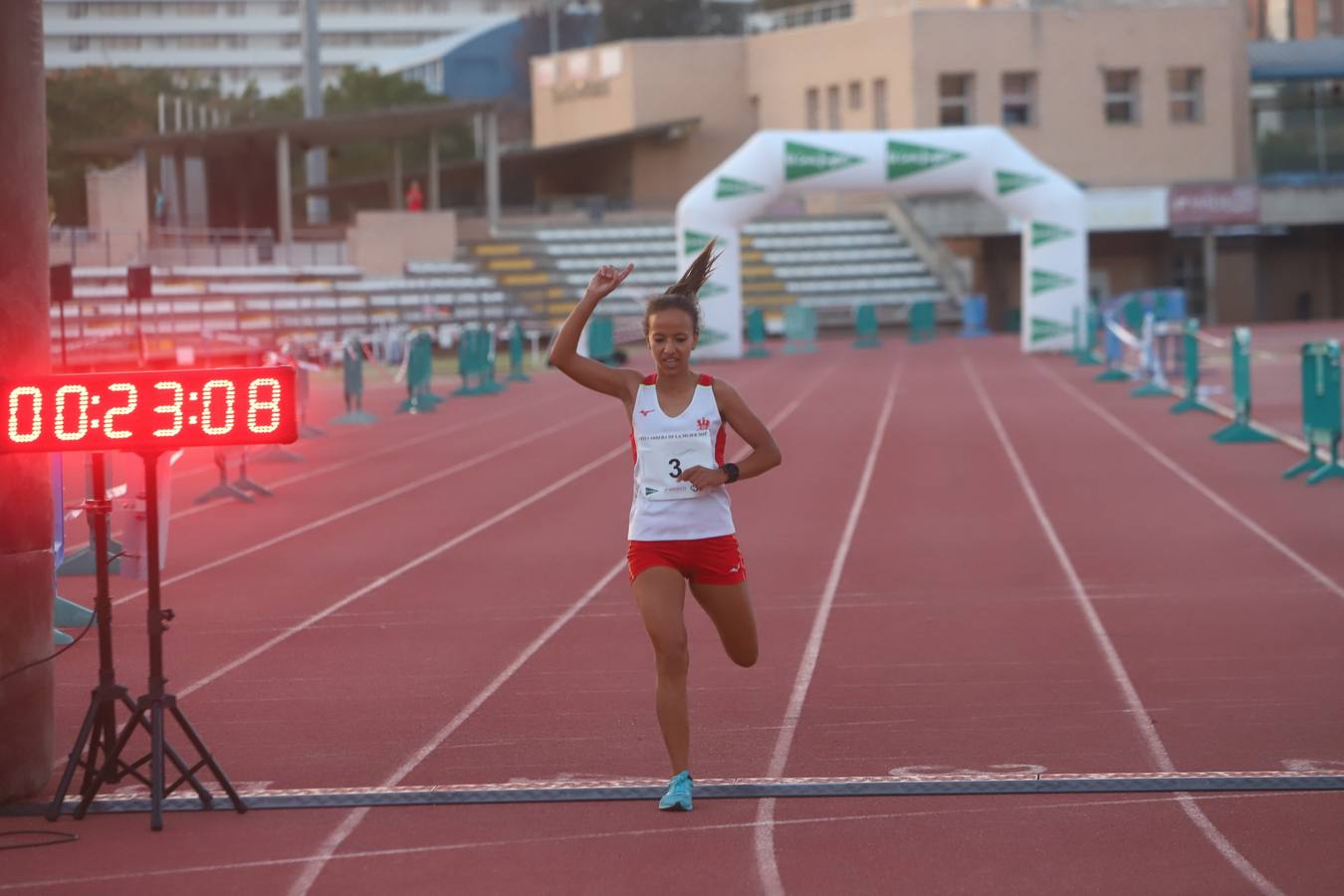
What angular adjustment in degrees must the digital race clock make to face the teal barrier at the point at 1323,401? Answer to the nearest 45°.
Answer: approximately 135° to its left

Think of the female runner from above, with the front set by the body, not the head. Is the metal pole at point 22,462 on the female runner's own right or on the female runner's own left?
on the female runner's own right

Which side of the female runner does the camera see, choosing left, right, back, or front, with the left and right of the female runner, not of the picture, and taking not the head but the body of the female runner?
front

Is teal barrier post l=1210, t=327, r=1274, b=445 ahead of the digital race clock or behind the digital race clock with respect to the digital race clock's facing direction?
behind

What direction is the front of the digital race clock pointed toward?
toward the camera

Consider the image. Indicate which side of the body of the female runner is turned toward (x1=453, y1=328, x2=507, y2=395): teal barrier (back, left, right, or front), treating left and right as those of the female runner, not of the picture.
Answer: back

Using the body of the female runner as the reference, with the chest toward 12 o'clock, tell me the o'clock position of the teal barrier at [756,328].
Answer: The teal barrier is roughly at 6 o'clock from the female runner.

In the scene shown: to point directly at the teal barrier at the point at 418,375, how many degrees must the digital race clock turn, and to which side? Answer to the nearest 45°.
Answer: approximately 180°

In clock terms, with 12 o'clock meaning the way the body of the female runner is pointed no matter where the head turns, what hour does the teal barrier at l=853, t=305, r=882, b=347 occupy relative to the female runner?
The teal barrier is roughly at 6 o'clock from the female runner.

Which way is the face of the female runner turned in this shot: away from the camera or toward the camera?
toward the camera

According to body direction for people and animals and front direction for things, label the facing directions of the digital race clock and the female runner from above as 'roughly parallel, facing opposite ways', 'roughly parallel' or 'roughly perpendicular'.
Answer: roughly parallel

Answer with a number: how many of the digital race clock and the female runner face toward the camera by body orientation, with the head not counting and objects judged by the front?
2

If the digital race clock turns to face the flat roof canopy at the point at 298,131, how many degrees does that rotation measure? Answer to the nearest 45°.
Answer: approximately 180°
